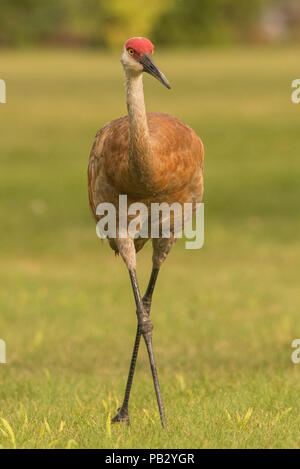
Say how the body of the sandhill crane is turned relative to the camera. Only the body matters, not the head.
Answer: toward the camera
